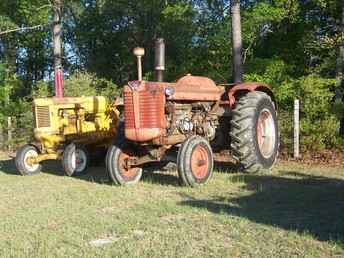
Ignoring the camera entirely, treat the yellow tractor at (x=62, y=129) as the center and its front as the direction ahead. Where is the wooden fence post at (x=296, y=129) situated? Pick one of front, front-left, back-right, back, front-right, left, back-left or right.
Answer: back-left

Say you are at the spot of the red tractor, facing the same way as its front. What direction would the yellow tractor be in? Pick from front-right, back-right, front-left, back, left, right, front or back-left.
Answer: right

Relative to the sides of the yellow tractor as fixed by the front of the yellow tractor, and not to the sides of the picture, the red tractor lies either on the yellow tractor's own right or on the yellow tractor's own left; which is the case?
on the yellow tractor's own left

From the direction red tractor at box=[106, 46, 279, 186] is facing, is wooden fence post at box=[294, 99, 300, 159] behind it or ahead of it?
behind

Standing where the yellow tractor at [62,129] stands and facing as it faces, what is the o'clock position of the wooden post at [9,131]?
The wooden post is roughly at 4 o'clock from the yellow tractor.

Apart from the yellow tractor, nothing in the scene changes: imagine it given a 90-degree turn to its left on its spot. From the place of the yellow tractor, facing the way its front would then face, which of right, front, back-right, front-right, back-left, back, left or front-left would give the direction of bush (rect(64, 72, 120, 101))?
back-left

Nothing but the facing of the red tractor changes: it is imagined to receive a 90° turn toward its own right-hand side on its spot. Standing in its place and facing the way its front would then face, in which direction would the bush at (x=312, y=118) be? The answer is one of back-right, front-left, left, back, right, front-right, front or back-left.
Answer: right

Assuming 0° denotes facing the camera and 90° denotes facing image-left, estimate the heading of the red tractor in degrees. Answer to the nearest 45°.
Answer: approximately 45°

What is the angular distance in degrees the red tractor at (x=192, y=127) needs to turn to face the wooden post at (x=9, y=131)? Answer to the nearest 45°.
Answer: approximately 90° to its right
